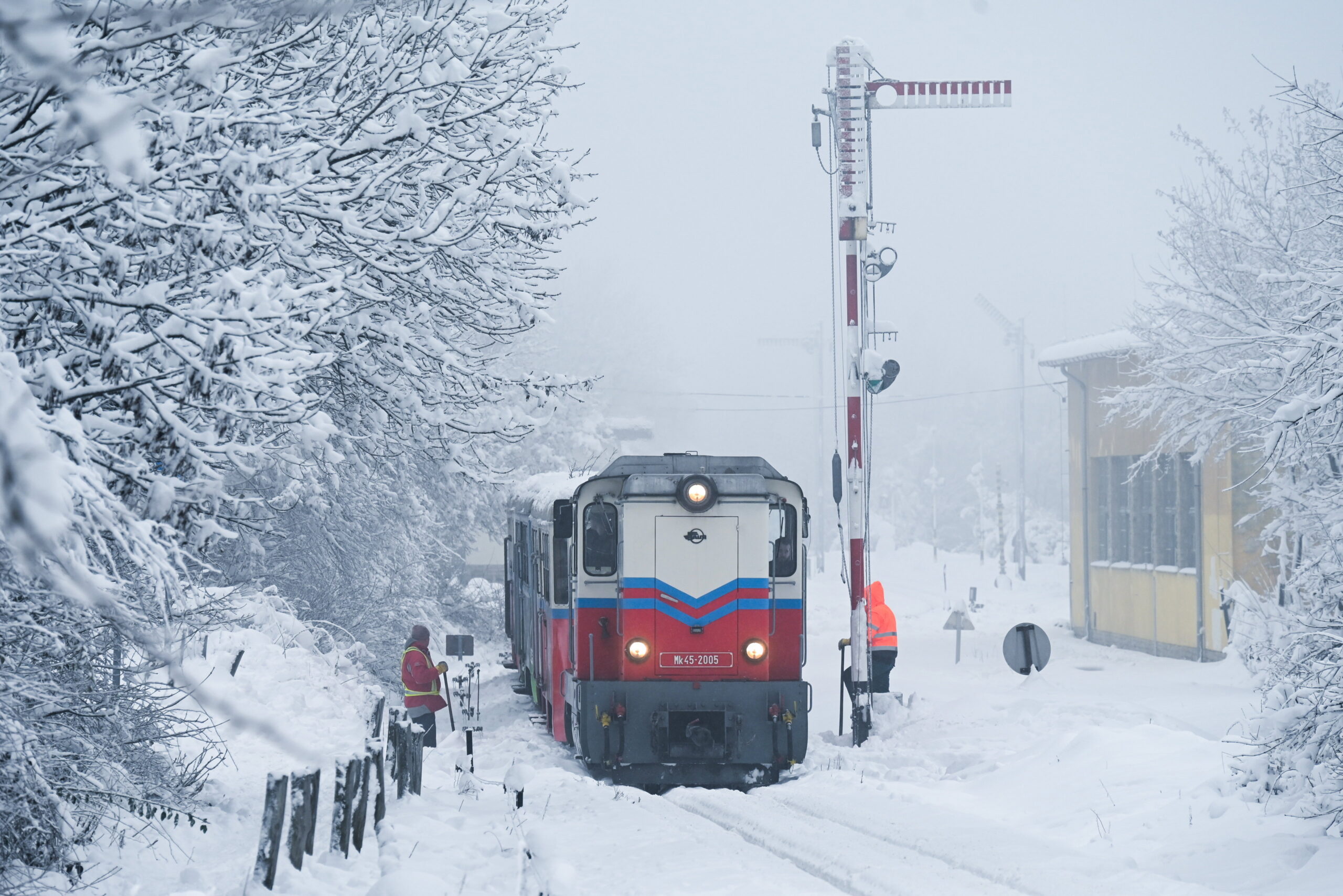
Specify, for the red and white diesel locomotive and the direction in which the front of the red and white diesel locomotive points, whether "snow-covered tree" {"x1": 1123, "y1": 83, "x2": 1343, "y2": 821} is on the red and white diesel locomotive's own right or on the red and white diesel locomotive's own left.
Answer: on the red and white diesel locomotive's own left

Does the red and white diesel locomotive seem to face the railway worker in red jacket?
no

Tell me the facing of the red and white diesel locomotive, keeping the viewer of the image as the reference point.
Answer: facing the viewer

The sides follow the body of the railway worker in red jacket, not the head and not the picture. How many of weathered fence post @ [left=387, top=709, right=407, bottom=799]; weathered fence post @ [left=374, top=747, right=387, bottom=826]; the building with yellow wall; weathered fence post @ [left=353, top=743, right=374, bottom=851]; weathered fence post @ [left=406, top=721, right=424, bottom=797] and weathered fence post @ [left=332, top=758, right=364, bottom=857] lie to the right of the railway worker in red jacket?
5

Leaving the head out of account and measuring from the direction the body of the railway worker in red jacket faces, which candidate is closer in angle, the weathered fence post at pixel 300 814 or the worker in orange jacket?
the worker in orange jacket

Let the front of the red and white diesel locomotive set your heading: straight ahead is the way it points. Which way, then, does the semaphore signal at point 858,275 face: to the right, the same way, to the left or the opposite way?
the same way

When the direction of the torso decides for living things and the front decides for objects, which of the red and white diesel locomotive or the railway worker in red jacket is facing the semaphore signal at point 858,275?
the railway worker in red jacket

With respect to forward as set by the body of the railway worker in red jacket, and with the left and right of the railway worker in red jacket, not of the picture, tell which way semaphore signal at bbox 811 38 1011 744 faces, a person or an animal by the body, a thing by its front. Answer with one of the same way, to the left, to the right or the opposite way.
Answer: to the right

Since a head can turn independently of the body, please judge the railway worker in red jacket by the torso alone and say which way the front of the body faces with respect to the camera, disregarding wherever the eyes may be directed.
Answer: to the viewer's right

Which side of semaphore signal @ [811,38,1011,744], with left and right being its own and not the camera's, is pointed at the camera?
front

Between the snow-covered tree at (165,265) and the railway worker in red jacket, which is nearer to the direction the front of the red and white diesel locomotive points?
the snow-covered tree

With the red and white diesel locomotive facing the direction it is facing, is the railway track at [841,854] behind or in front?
in front

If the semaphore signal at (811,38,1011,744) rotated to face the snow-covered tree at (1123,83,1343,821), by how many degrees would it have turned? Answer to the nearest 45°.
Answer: approximately 45° to its left

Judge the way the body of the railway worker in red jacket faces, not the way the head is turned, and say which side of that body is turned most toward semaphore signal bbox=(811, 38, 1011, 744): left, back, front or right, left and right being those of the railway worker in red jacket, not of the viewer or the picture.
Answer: front

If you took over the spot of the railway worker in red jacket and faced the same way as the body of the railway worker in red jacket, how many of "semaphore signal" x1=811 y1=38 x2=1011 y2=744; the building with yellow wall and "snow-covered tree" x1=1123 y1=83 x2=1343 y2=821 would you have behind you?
0

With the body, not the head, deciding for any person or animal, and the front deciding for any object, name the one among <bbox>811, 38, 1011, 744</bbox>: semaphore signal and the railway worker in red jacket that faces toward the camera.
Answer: the semaphore signal

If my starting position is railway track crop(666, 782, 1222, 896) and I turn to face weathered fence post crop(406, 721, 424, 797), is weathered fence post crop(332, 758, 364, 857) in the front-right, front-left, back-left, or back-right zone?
front-left

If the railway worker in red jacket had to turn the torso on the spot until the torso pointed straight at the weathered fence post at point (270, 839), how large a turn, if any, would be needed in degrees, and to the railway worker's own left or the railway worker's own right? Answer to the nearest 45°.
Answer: approximately 90° to the railway worker's own right

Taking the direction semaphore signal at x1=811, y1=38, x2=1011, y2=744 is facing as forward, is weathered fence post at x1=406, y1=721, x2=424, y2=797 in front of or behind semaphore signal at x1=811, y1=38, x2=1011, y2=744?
in front
